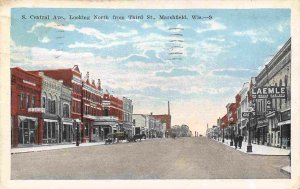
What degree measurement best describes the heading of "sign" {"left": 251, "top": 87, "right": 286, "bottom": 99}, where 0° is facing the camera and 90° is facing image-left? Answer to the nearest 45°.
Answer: approximately 0°

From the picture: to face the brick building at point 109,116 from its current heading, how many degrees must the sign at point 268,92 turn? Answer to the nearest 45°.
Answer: approximately 135° to its right

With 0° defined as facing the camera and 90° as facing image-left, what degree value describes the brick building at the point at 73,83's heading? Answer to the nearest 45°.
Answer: approximately 315°

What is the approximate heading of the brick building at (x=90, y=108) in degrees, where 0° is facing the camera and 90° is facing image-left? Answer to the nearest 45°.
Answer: approximately 315°
